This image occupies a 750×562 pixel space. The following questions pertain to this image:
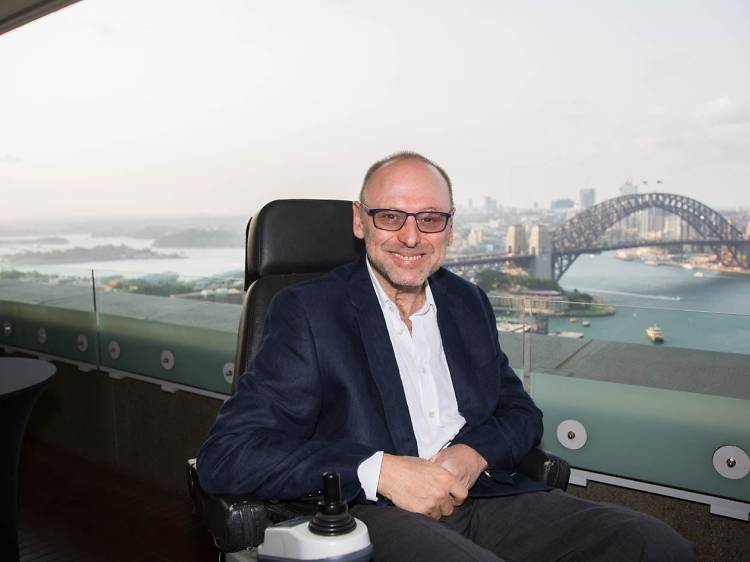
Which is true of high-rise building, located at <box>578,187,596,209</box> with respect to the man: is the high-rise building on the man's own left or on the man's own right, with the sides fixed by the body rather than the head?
on the man's own left

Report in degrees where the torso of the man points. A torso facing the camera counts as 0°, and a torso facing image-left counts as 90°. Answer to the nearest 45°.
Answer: approximately 315°

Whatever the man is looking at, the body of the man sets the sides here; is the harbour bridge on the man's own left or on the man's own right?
on the man's own left

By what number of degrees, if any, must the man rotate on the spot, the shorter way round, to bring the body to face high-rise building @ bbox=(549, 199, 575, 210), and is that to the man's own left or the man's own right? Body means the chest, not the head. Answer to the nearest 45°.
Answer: approximately 135° to the man's own left

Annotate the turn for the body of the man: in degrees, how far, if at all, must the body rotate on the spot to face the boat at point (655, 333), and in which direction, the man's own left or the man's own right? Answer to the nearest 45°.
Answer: approximately 90° to the man's own left

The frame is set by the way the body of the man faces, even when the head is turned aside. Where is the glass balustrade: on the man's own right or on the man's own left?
on the man's own left

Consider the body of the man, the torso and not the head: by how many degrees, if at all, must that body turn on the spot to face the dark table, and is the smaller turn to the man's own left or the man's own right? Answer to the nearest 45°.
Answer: approximately 135° to the man's own right
